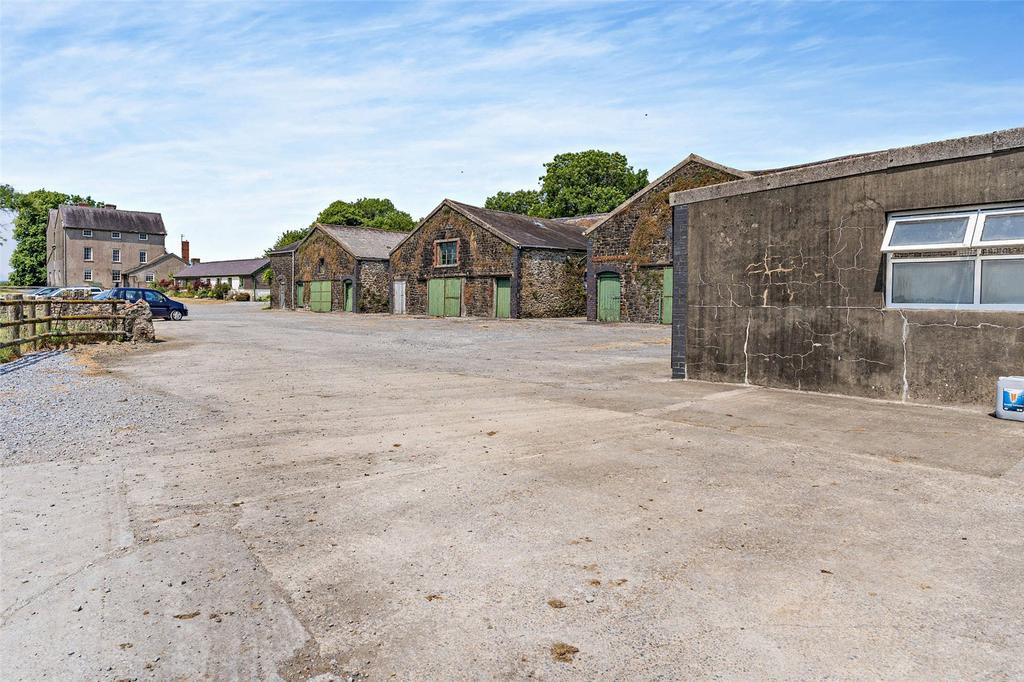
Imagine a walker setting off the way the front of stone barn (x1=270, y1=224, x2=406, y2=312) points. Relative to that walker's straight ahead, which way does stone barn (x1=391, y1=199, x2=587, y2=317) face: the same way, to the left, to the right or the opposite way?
the same way

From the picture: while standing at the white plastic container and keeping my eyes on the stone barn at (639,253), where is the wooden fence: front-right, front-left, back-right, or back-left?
front-left

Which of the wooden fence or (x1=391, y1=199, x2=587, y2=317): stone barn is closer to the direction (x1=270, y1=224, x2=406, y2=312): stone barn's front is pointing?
the wooden fence

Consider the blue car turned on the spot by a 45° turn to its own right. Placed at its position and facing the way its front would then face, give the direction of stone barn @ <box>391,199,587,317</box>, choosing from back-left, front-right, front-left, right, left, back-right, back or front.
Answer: front-left

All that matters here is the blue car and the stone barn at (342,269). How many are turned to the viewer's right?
1

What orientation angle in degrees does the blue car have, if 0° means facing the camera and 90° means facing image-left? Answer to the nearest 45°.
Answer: approximately 270°

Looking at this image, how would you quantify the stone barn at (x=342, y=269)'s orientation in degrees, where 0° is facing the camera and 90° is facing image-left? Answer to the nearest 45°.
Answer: approximately 45°

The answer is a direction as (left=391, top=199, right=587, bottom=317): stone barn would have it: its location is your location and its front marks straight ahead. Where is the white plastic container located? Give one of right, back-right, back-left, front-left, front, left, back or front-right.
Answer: front-left

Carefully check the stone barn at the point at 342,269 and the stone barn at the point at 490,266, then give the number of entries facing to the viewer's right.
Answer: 0

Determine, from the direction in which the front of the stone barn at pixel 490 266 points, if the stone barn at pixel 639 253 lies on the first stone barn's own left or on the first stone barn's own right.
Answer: on the first stone barn's own left

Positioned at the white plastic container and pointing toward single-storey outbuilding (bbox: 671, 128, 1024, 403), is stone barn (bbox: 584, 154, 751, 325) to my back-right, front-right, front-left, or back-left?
front-right

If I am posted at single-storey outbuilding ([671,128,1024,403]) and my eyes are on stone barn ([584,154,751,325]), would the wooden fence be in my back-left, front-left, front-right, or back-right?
front-left

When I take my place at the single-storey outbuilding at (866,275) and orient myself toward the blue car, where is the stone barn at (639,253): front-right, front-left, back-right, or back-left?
front-right

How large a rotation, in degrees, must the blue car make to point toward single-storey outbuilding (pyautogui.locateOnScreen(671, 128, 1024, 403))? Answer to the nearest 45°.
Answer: approximately 90° to its right

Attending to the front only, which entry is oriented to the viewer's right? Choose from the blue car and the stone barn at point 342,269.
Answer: the blue car

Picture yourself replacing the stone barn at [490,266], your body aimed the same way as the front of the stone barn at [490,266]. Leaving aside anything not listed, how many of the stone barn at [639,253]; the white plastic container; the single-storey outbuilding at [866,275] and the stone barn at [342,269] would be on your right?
1
